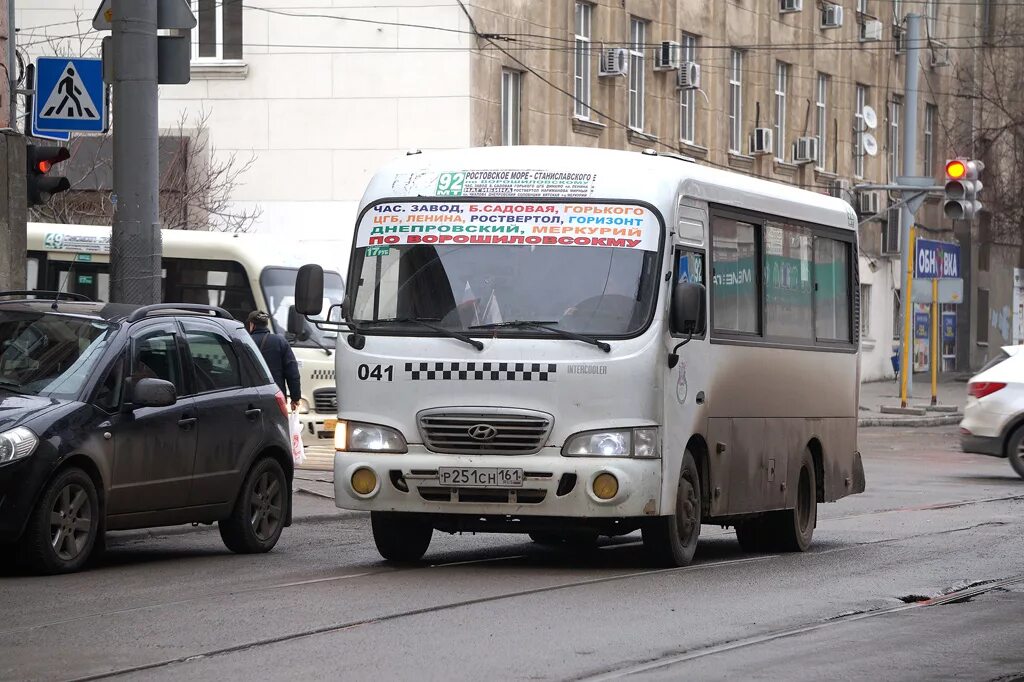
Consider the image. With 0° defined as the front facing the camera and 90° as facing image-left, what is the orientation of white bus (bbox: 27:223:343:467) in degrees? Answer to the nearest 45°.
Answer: approximately 315°

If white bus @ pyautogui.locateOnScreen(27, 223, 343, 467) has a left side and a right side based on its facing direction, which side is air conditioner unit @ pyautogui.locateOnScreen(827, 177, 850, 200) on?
on its left

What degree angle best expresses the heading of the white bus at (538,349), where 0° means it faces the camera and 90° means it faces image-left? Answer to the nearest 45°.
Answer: approximately 45°

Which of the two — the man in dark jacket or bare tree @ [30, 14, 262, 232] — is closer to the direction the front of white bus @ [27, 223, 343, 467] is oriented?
the man in dark jacket

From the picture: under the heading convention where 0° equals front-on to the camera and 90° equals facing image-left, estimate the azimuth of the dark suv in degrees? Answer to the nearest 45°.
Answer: approximately 45°

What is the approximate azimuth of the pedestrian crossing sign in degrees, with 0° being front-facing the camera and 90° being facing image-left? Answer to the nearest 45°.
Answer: approximately 0°

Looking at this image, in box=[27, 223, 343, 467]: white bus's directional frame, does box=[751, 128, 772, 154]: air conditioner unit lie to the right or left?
on its left
